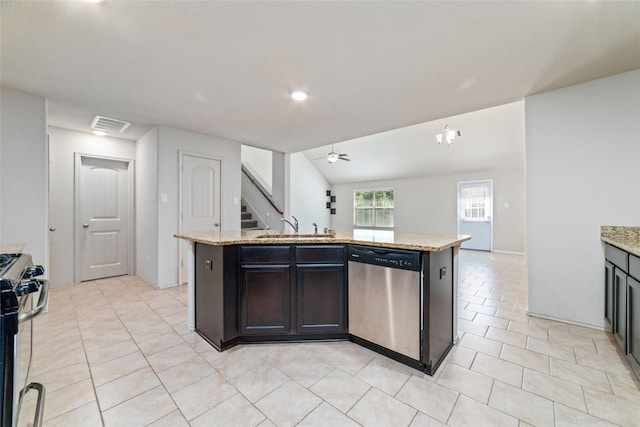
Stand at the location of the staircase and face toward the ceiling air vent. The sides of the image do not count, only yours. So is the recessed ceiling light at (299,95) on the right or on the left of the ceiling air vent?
left

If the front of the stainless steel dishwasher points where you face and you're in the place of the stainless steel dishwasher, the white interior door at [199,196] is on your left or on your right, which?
on your right

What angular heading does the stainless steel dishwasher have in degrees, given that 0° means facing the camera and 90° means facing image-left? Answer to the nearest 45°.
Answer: approximately 45°
